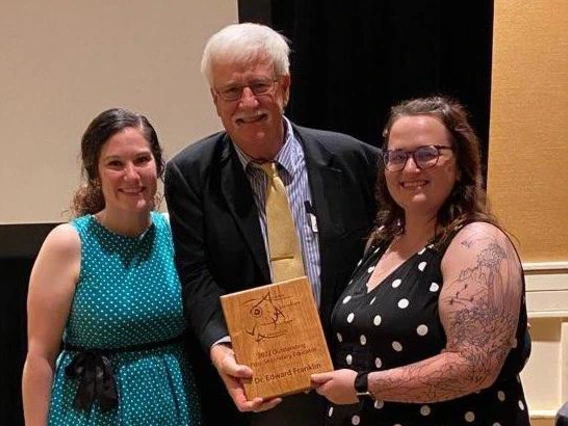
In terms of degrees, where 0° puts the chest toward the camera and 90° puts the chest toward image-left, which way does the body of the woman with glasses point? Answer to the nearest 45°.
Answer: approximately 45°

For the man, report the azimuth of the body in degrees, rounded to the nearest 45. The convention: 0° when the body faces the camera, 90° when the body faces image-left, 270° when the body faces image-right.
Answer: approximately 0°
